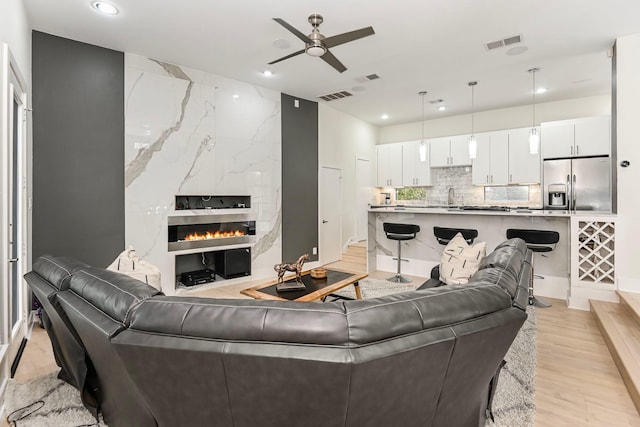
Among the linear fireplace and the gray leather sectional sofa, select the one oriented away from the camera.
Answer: the gray leather sectional sofa

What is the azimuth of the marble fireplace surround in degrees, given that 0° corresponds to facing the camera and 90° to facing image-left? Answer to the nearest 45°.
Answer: approximately 315°

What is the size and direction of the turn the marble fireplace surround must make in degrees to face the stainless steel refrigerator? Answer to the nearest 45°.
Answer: approximately 45° to its left

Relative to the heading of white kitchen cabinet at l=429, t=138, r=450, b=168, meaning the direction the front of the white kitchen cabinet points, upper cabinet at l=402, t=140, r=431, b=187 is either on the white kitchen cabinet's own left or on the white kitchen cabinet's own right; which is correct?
on the white kitchen cabinet's own right

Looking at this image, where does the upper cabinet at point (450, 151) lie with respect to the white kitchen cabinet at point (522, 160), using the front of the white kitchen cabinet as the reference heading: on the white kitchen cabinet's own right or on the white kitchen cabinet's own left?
on the white kitchen cabinet's own right

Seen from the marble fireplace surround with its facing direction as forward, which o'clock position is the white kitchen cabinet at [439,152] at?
The white kitchen cabinet is roughly at 10 o'clock from the marble fireplace surround.

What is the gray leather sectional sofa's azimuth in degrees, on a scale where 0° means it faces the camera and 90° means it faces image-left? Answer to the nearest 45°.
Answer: approximately 180°

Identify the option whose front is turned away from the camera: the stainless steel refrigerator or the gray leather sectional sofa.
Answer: the gray leather sectional sofa

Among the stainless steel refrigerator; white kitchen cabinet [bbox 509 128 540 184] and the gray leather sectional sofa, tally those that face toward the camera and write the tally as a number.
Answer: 2

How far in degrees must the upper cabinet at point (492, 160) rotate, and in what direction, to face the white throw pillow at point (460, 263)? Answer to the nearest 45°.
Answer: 0° — it already faces it

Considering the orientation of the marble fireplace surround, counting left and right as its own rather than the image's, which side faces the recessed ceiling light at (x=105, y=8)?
right

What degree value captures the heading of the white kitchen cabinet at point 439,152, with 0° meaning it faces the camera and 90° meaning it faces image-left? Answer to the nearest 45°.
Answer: approximately 0°

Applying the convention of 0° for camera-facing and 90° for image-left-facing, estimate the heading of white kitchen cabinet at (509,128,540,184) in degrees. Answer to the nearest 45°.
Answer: approximately 0°
